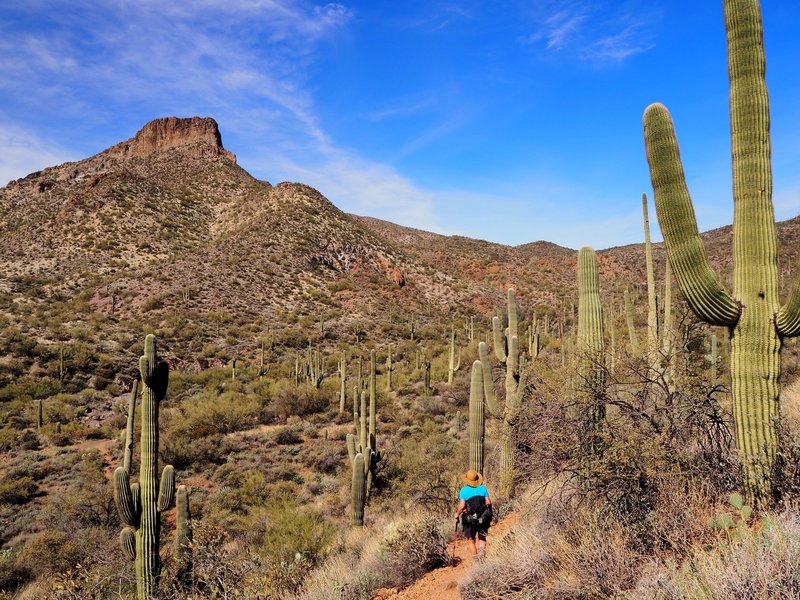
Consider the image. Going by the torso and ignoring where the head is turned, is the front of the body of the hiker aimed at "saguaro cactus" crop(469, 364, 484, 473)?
yes

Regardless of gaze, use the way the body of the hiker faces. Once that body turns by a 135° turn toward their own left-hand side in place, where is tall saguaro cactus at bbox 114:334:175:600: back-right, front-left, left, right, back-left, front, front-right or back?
front-right

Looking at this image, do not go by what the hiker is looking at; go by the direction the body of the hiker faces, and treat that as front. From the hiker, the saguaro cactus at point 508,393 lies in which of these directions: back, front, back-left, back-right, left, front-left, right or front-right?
front

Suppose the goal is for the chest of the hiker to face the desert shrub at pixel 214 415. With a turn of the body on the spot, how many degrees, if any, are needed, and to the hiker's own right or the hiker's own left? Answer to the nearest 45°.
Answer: approximately 45° to the hiker's own left

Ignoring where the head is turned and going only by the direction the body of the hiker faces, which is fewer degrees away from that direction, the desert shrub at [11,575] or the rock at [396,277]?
the rock

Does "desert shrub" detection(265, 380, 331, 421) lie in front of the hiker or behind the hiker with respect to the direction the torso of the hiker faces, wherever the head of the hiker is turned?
in front

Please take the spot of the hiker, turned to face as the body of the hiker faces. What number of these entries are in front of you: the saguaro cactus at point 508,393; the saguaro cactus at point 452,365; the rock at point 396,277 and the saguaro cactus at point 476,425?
4

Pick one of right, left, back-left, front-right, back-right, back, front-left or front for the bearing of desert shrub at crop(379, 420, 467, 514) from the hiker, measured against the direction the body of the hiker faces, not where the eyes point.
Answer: front

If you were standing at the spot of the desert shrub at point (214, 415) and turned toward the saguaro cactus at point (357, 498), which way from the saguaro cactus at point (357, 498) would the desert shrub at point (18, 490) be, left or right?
right

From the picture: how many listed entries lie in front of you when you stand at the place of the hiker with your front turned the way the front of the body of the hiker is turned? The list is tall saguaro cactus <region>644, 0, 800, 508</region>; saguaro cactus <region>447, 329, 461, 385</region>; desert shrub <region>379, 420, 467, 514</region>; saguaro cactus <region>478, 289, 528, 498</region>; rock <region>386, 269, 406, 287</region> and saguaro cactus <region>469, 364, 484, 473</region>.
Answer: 5

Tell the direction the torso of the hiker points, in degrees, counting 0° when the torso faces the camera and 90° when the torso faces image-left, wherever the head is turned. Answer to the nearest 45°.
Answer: approximately 180°
